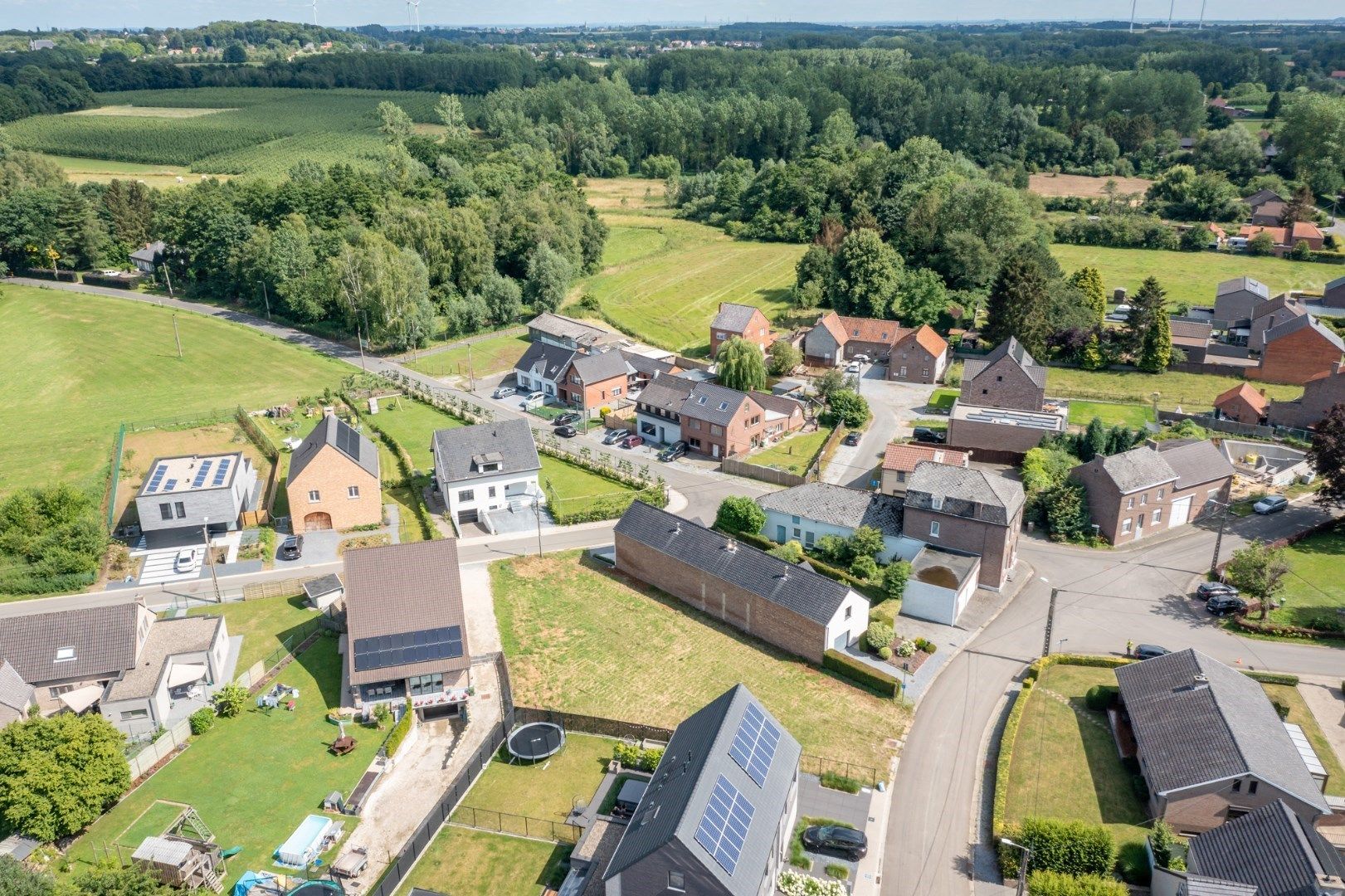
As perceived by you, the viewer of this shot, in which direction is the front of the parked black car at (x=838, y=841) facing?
facing to the left of the viewer

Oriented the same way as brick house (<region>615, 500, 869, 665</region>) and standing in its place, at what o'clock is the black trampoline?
The black trampoline is roughly at 3 o'clock from the brick house.

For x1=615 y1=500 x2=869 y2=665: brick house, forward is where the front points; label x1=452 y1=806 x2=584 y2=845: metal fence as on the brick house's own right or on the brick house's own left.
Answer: on the brick house's own right

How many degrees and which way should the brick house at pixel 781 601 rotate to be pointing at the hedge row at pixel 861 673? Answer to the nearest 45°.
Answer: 0° — it already faces it

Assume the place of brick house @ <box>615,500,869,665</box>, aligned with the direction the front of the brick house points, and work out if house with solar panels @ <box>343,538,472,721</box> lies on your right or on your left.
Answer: on your right

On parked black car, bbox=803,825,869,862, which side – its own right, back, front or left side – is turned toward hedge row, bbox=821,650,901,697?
right

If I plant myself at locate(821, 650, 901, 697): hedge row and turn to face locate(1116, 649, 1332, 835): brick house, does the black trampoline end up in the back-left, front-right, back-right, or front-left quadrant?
back-right

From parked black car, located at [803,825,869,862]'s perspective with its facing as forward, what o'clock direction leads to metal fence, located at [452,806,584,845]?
The metal fence is roughly at 12 o'clock from the parked black car.

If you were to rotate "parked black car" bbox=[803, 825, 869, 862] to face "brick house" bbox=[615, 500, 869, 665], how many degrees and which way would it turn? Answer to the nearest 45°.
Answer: approximately 90° to its right

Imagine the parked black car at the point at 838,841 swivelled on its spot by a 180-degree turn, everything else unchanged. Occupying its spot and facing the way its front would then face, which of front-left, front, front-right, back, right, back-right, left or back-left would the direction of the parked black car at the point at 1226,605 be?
front-left

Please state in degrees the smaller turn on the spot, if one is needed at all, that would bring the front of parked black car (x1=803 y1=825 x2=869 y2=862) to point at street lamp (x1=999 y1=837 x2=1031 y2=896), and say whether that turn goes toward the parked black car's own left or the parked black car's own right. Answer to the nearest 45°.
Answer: approximately 180°

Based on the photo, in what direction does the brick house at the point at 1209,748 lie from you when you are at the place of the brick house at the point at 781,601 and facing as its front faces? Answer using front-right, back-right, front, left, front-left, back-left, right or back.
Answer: front

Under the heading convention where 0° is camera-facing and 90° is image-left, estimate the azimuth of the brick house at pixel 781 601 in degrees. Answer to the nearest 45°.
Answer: approximately 315°

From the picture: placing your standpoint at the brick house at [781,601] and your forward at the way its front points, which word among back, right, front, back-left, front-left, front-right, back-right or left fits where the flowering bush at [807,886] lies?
front-right
